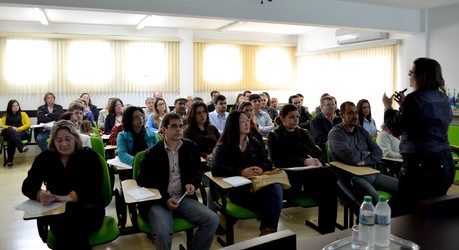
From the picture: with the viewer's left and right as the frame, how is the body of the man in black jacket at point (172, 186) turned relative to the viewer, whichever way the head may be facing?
facing the viewer and to the right of the viewer

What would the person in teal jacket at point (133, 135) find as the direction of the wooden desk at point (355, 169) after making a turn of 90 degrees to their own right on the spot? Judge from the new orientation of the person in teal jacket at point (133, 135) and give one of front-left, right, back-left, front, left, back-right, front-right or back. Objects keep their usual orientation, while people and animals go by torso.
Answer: left

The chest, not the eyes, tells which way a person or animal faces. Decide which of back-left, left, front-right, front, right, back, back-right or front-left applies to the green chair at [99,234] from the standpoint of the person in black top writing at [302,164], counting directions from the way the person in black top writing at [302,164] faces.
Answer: right

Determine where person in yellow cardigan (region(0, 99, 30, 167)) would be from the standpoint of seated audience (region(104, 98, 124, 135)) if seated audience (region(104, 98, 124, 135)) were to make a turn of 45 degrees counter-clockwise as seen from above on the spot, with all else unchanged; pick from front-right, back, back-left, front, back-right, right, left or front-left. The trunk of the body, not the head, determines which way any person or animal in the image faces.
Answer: back-left

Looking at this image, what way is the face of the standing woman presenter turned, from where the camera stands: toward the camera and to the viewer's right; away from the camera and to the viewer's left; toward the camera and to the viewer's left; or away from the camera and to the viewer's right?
away from the camera and to the viewer's left

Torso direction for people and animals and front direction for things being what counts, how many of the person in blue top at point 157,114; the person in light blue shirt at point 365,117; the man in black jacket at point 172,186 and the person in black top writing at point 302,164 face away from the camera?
0

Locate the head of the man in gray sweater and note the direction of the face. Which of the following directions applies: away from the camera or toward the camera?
toward the camera

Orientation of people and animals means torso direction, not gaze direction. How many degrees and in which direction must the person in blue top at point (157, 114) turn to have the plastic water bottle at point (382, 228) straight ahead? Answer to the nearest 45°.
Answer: approximately 45° to their right

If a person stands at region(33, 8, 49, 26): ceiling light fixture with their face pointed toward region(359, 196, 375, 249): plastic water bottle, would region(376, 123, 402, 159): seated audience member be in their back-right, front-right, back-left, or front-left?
front-left

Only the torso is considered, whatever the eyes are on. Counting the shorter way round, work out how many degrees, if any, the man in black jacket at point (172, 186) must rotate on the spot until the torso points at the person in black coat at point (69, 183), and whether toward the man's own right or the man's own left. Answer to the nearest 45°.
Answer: approximately 135° to the man's own right

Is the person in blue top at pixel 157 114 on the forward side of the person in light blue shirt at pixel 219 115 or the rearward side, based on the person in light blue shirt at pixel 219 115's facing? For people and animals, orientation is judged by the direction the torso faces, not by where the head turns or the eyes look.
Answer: on the rearward side

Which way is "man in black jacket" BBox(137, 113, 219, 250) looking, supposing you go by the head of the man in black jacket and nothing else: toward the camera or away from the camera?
toward the camera

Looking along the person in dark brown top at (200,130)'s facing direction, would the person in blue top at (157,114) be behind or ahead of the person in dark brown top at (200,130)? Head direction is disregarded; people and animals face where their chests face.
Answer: behind

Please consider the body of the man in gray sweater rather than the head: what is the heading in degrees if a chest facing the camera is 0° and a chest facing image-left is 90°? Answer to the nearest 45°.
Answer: approximately 315°

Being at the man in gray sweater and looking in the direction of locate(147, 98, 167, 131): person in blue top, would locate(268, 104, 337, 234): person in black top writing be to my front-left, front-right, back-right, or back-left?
front-left
